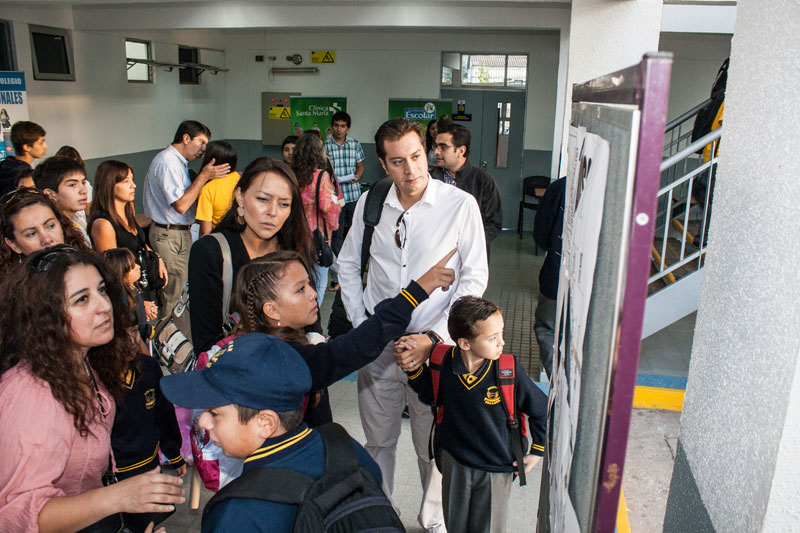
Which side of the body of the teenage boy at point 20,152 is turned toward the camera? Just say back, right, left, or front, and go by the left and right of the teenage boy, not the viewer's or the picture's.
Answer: right

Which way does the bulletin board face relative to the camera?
to the viewer's left

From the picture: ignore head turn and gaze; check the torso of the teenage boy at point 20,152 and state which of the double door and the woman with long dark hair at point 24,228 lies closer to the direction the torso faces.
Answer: the double door

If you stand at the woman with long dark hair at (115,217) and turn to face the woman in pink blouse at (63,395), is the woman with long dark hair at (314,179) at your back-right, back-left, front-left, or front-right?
back-left

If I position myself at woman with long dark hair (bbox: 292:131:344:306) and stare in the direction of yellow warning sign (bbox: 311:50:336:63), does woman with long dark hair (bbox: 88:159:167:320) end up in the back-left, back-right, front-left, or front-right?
back-left

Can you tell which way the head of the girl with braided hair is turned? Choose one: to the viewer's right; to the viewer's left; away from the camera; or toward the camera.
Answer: to the viewer's right

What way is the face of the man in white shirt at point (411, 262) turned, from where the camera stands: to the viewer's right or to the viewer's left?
to the viewer's right

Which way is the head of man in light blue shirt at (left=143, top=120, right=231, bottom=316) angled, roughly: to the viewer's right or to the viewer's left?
to the viewer's right

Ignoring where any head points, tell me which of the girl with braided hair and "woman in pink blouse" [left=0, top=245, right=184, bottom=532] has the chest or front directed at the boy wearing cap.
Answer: the woman in pink blouse
